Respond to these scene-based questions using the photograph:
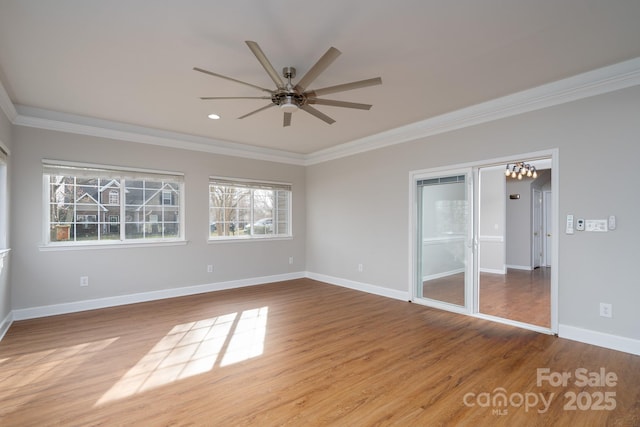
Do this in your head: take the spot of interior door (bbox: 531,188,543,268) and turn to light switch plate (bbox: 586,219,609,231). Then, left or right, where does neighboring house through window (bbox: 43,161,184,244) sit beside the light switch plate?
right

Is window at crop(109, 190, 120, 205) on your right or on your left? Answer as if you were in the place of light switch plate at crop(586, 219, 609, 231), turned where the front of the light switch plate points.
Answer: on your right

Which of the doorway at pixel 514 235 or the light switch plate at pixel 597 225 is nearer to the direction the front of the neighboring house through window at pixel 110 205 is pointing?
the light switch plate

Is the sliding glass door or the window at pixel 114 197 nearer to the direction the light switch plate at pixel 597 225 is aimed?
the window

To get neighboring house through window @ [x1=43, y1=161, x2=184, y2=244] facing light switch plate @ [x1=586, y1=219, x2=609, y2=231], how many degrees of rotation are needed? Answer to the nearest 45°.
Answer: approximately 45° to its left

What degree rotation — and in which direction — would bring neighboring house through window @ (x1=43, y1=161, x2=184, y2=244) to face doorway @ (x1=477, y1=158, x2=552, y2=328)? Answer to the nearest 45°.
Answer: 0° — it already faces it

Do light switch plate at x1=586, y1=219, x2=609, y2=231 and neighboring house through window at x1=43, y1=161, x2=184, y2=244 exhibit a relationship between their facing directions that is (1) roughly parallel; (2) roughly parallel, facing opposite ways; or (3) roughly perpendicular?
roughly perpendicular

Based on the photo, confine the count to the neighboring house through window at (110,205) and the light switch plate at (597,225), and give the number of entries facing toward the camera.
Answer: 2

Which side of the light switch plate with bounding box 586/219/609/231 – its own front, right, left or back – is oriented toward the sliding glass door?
right

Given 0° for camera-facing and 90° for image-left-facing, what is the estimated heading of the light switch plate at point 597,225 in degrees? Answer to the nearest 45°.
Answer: approximately 0°

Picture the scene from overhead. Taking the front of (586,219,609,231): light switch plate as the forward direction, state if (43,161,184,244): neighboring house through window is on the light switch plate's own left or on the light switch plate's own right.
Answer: on the light switch plate's own right

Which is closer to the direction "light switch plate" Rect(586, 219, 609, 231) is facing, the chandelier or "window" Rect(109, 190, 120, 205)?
the window

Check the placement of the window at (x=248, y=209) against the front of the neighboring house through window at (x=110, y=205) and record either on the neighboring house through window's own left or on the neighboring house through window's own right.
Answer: on the neighboring house through window's own left

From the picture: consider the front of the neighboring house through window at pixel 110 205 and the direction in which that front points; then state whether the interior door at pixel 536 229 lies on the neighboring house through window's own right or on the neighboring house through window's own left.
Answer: on the neighboring house through window's own left

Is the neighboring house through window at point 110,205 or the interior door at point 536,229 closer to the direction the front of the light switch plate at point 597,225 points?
the neighboring house through window

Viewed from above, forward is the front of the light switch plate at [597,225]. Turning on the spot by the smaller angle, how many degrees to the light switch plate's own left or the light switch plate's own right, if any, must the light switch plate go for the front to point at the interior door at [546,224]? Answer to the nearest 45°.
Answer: approximately 180°
